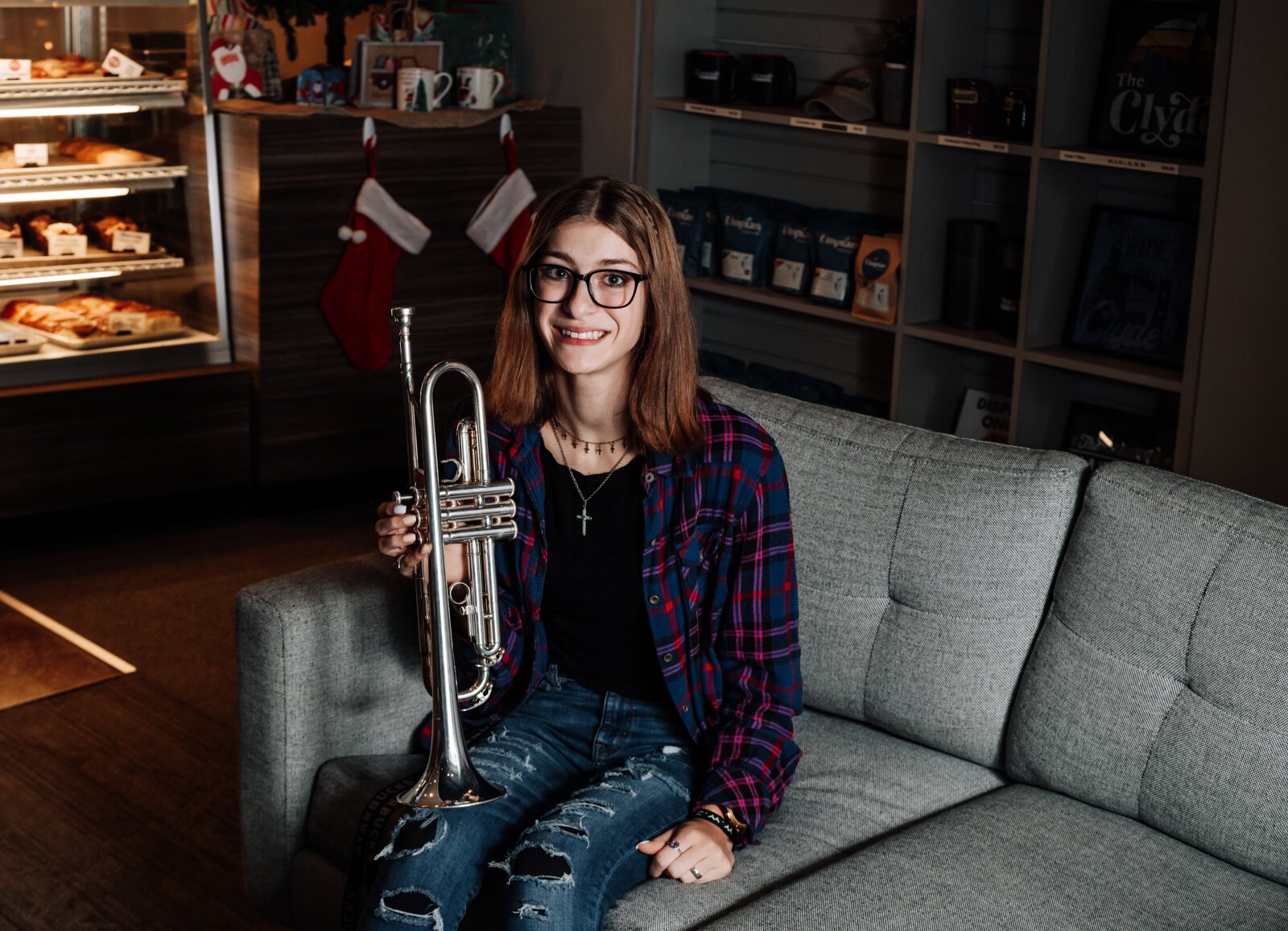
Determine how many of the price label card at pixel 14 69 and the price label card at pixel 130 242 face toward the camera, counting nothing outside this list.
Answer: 2

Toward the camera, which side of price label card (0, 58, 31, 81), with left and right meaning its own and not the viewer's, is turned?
front

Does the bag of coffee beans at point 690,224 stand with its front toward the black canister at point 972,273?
no

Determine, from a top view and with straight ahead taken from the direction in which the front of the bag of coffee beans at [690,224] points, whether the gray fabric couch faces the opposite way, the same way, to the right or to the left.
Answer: the same way

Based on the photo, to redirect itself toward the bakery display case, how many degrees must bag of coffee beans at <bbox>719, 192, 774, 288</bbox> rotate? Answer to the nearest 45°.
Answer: approximately 45° to its right

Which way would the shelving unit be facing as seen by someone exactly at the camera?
facing the viewer and to the left of the viewer

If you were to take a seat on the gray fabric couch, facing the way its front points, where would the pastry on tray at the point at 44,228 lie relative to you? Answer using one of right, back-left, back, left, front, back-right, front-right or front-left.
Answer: right

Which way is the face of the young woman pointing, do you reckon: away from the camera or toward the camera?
toward the camera

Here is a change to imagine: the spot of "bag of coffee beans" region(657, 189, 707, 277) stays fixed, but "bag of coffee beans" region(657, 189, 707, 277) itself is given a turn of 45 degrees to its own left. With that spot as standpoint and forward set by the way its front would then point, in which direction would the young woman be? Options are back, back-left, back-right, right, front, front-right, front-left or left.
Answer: front

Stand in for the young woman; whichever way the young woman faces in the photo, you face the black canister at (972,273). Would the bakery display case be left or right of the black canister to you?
left

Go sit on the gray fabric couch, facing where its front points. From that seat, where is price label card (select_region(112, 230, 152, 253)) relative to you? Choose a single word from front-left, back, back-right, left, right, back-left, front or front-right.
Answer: right

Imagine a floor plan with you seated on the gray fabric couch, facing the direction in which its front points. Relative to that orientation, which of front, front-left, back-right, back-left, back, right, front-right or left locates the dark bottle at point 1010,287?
back-right

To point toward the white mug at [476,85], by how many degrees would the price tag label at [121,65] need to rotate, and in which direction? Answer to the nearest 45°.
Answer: approximately 90° to its left

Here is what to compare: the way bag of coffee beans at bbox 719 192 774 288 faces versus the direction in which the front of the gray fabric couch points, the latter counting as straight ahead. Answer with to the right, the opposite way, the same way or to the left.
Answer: the same way

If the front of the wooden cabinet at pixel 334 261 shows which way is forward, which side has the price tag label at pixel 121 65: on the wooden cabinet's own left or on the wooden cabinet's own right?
on the wooden cabinet's own right

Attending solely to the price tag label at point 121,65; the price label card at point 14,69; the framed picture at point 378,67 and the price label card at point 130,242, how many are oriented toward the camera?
4

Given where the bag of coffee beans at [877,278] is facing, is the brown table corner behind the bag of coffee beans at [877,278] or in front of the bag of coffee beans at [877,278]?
in front

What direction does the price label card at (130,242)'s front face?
toward the camera

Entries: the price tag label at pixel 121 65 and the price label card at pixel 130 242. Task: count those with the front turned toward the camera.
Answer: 2
